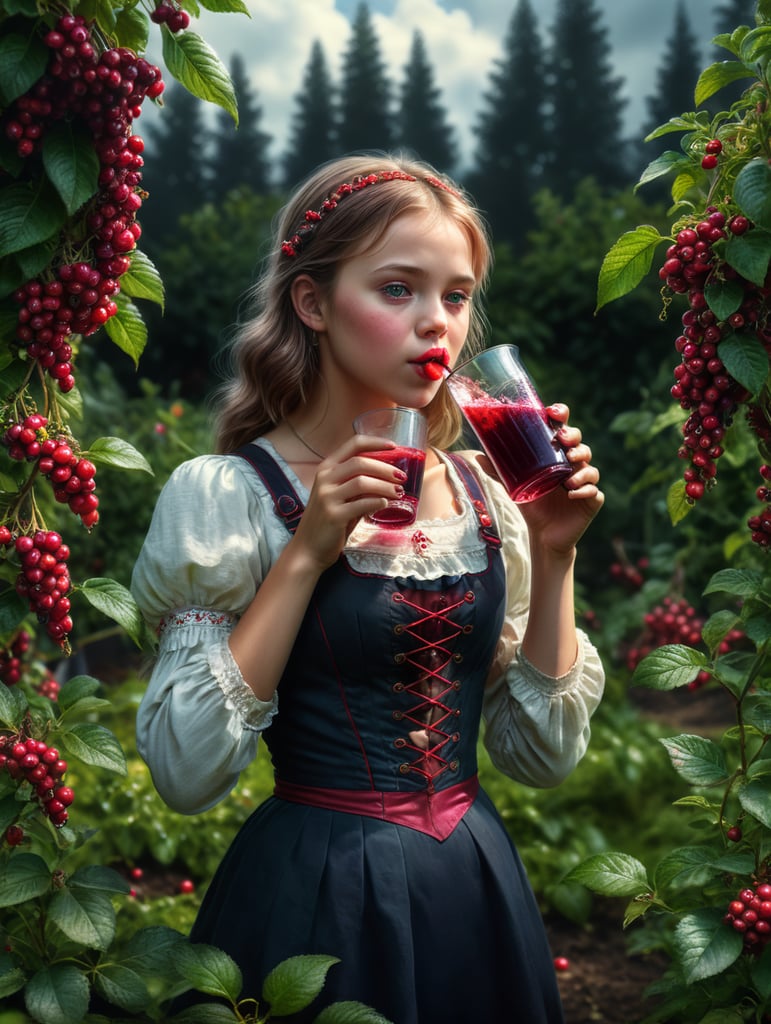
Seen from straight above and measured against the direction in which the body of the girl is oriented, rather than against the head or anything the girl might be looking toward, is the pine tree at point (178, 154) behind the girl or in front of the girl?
behind

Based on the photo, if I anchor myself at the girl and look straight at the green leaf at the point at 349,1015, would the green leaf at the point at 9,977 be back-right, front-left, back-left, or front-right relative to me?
front-right

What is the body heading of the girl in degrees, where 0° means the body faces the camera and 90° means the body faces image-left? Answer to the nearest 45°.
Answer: approximately 315°

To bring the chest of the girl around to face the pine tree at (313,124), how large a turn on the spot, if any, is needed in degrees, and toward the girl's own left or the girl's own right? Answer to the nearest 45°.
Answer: approximately 135° to the girl's own left

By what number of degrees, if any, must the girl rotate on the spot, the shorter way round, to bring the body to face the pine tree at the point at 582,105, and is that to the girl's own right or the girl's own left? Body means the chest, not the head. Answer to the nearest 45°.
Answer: approximately 135° to the girl's own left

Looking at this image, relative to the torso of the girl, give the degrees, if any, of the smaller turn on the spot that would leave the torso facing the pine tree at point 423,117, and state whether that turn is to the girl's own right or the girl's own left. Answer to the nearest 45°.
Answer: approximately 135° to the girl's own left

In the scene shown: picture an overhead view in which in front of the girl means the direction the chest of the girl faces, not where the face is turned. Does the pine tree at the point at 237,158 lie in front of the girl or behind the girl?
behind
